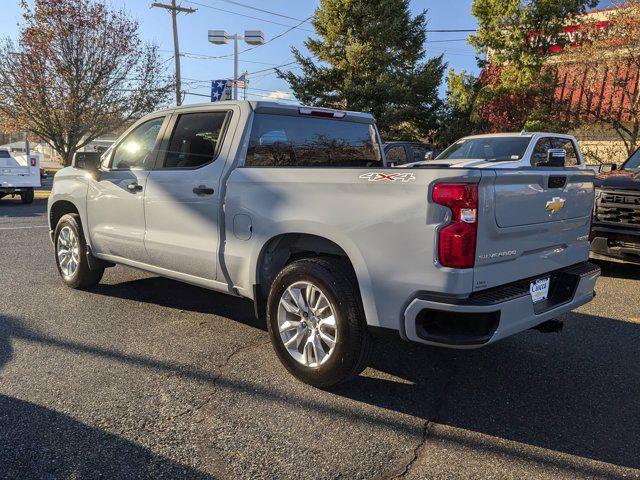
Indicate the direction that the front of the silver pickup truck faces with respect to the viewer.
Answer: facing away from the viewer and to the left of the viewer

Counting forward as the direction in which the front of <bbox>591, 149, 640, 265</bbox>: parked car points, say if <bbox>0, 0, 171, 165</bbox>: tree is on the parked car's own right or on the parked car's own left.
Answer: on the parked car's own right

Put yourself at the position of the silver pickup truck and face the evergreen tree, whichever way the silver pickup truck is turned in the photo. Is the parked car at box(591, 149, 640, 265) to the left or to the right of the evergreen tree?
right

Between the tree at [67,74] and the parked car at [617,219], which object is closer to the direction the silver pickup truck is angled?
the tree

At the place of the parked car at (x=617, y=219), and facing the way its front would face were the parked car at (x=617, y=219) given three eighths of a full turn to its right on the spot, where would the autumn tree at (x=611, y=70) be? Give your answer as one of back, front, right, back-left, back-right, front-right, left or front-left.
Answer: front

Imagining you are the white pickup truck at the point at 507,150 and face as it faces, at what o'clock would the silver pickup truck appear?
The silver pickup truck is roughly at 11 o'clock from the white pickup truck.

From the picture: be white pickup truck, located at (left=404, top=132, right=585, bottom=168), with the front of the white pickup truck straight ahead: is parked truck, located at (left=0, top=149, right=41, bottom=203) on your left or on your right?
on your right

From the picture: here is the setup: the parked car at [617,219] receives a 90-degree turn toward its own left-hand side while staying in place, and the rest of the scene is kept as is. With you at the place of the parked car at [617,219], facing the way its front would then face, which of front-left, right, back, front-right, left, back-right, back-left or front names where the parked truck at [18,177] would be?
back-right

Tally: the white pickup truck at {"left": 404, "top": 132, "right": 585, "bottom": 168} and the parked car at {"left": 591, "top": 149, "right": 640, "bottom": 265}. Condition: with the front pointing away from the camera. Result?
0

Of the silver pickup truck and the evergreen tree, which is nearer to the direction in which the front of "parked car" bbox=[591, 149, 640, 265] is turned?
the silver pickup truck

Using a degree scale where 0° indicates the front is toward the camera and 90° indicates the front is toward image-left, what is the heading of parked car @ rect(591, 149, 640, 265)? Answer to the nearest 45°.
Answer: approximately 45°

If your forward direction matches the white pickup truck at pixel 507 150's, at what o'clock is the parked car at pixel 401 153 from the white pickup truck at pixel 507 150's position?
The parked car is roughly at 3 o'clock from the white pickup truck.

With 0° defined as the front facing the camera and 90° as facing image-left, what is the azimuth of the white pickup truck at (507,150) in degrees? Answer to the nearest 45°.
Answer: approximately 45°
